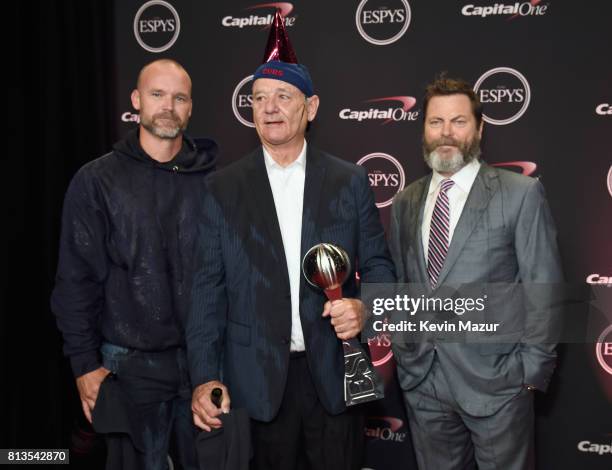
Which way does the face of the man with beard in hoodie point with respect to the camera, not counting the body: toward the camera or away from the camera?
toward the camera

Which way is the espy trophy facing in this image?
toward the camera

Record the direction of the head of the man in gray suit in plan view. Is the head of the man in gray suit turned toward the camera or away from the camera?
toward the camera

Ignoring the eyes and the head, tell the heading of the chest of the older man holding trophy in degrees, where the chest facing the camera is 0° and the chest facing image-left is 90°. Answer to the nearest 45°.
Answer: approximately 0°

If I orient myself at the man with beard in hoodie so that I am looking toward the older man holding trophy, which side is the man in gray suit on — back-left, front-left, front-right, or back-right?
front-left

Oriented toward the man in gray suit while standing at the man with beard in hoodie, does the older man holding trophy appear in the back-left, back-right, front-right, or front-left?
front-right

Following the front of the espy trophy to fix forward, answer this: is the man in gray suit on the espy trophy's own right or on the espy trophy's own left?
on the espy trophy's own left

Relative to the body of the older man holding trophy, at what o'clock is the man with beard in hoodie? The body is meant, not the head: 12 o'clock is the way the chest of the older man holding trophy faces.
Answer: The man with beard in hoodie is roughly at 4 o'clock from the older man holding trophy.
